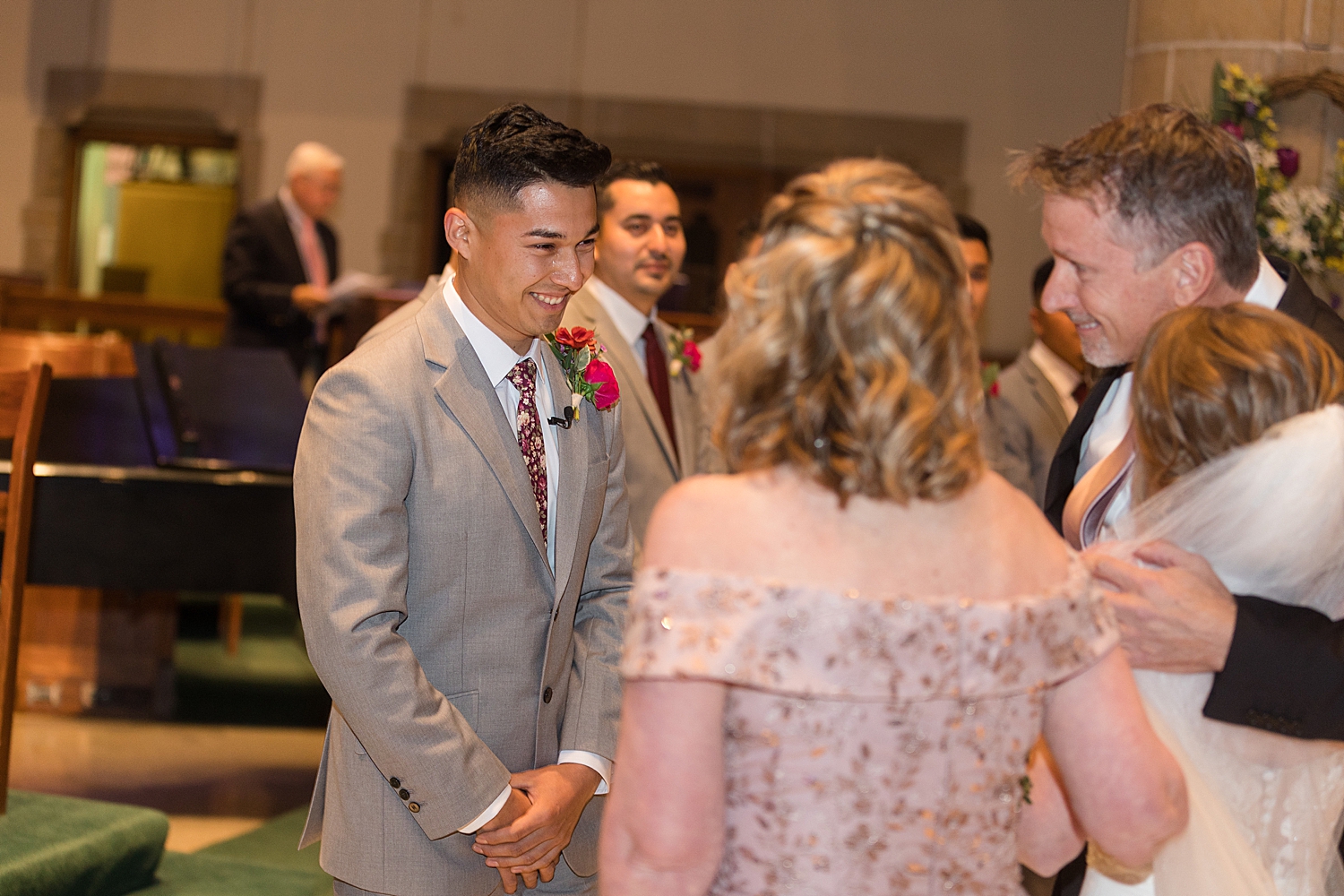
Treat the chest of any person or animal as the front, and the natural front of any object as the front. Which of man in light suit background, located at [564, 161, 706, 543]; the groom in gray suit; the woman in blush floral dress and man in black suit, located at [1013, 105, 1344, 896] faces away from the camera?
the woman in blush floral dress

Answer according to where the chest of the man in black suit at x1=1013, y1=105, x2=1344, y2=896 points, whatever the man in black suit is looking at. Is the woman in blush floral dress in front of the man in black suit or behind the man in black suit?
in front

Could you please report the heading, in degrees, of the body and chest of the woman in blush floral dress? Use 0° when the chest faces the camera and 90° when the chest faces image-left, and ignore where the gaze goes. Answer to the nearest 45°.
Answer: approximately 180°

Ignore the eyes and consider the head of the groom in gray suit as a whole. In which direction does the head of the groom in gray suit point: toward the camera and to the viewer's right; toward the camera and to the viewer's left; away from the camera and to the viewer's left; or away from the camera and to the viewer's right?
toward the camera and to the viewer's right

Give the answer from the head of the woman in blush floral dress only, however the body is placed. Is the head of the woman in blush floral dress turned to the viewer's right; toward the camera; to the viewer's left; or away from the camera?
away from the camera

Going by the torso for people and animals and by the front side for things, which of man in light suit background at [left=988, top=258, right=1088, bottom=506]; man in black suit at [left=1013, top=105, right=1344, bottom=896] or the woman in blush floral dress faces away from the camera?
the woman in blush floral dress

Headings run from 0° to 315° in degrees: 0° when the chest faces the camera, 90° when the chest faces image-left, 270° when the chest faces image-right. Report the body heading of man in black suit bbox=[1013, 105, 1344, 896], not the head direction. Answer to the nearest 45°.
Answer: approximately 45°

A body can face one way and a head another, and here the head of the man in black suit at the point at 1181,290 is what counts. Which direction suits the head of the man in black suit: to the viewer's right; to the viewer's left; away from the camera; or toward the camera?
to the viewer's left
